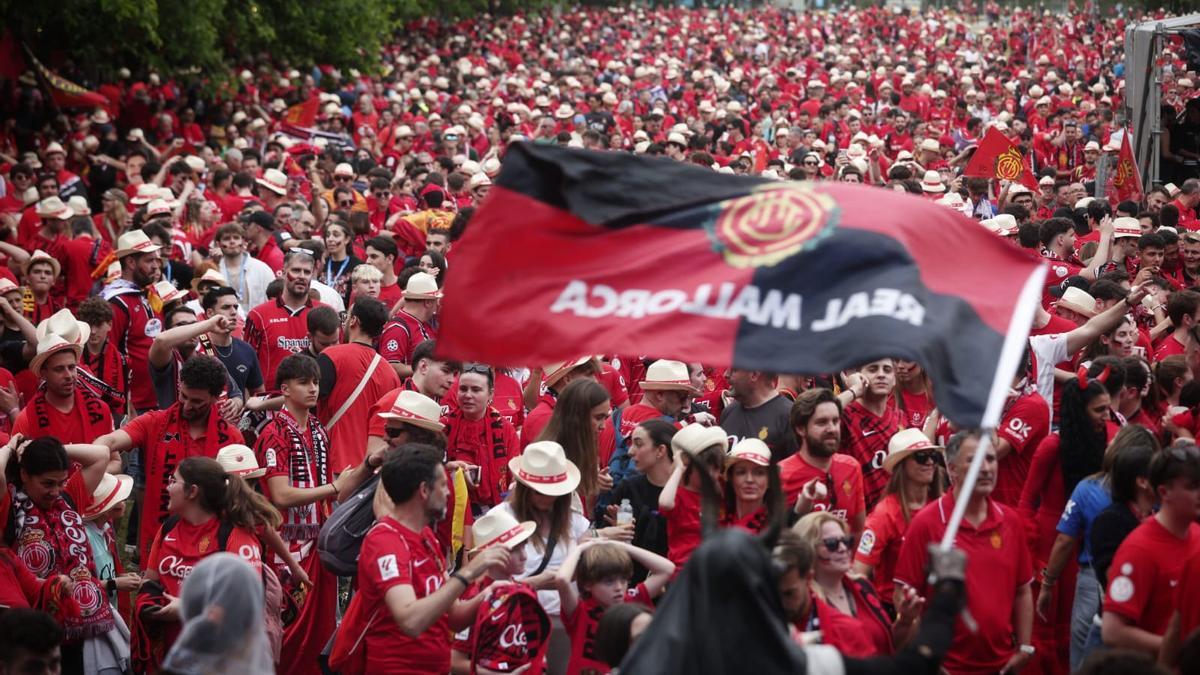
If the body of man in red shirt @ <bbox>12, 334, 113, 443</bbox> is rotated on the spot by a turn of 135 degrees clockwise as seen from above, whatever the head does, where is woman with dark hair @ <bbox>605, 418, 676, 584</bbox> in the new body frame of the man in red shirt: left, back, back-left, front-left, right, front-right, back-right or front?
back

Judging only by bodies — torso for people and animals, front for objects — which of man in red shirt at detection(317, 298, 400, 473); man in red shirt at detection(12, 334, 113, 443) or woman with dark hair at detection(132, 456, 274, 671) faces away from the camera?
man in red shirt at detection(317, 298, 400, 473)

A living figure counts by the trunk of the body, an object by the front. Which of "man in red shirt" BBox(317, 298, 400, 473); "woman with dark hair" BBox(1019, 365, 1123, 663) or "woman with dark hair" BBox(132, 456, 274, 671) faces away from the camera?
the man in red shirt

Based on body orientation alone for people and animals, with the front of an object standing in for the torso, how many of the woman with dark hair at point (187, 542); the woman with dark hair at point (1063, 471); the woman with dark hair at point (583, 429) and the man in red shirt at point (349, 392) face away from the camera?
3

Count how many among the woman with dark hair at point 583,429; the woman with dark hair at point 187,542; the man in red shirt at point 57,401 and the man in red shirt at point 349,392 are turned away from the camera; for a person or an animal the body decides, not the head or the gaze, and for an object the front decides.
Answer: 1

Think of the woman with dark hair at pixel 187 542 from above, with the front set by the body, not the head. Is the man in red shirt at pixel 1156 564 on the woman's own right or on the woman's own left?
on the woman's own left

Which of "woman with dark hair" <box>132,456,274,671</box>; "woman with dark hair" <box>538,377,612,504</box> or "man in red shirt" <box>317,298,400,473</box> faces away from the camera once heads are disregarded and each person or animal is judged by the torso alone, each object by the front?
the man in red shirt

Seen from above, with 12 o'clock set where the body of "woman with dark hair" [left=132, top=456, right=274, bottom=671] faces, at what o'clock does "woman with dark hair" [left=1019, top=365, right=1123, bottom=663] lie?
"woman with dark hair" [left=1019, top=365, right=1123, bottom=663] is roughly at 8 o'clock from "woman with dark hair" [left=132, top=456, right=274, bottom=671].

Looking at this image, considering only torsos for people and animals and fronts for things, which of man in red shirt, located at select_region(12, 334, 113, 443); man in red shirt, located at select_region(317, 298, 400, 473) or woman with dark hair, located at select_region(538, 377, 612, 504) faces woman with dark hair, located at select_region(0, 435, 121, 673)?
man in red shirt, located at select_region(12, 334, 113, 443)

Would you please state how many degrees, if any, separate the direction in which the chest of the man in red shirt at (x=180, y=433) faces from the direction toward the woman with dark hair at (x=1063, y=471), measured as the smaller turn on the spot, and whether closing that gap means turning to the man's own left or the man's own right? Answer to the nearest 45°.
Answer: approximately 45° to the man's own left

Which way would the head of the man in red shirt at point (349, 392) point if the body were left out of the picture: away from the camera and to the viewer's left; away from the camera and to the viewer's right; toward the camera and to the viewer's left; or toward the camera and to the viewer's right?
away from the camera and to the viewer's left
